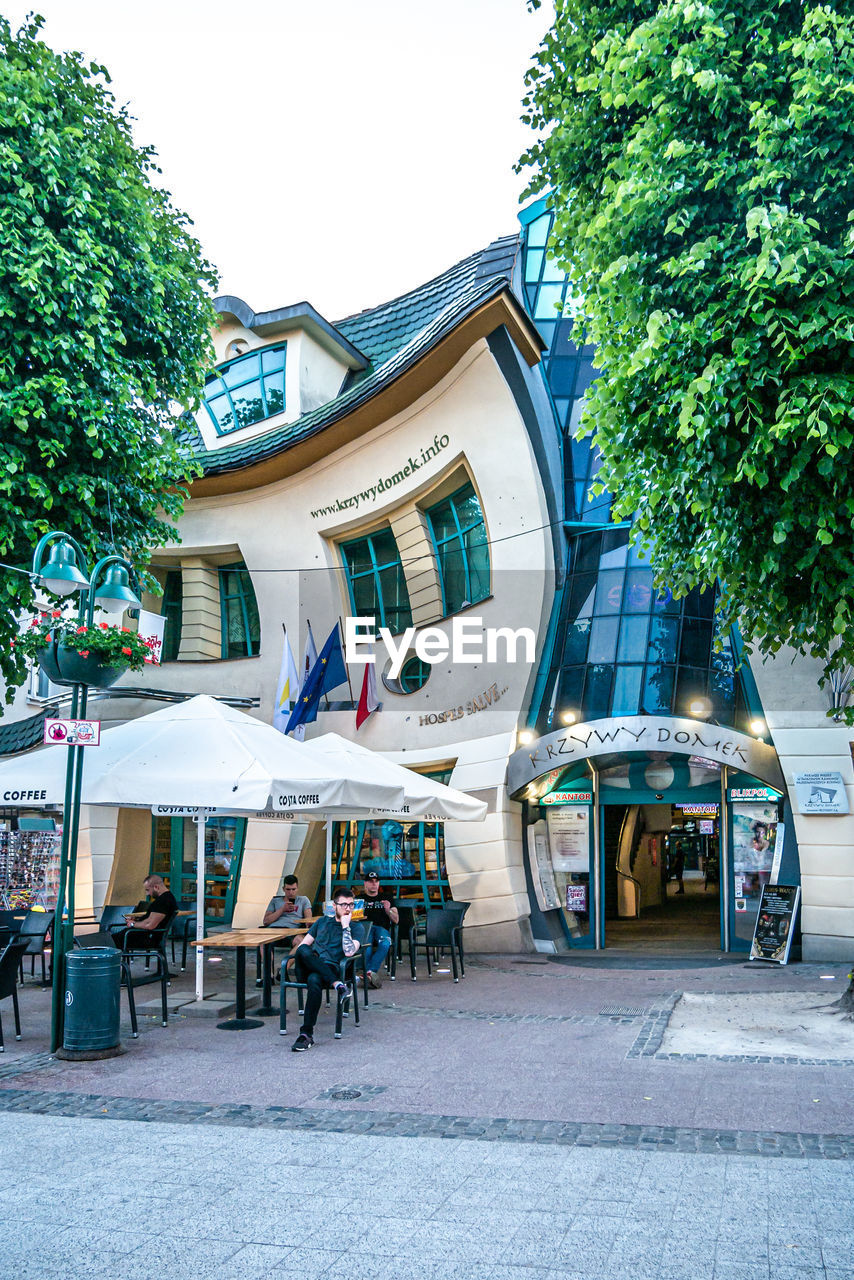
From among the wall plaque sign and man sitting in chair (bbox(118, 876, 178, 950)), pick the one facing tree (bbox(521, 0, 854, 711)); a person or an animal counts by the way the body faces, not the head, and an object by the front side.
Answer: the wall plaque sign

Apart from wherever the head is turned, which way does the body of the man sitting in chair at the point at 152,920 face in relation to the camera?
to the viewer's left

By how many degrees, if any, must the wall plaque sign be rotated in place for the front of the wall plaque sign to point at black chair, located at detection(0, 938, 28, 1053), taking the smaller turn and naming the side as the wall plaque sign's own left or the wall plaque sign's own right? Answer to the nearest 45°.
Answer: approximately 45° to the wall plaque sign's own right

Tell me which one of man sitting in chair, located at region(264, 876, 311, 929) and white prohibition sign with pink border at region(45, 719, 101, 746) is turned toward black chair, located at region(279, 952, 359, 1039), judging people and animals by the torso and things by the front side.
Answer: the man sitting in chair

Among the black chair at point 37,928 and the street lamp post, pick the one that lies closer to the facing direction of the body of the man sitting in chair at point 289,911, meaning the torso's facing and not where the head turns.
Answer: the street lamp post

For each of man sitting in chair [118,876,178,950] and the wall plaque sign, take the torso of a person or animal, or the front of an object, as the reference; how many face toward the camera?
1

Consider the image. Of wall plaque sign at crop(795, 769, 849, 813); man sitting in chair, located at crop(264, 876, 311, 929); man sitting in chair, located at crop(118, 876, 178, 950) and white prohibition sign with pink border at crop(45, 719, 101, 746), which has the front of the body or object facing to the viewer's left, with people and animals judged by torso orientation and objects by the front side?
man sitting in chair, located at crop(118, 876, 178, 950)

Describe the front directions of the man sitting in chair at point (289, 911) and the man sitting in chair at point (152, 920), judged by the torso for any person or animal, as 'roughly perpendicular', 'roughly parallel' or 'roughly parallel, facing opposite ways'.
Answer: roughly perpendicular

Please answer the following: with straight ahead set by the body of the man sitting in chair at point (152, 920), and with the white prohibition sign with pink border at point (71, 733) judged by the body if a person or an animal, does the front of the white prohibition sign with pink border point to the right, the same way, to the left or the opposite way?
to the left
